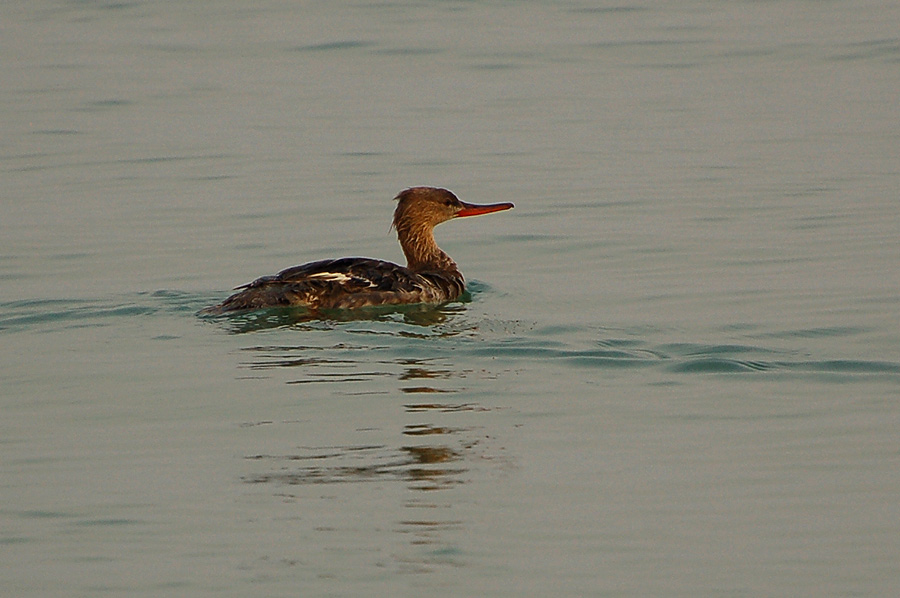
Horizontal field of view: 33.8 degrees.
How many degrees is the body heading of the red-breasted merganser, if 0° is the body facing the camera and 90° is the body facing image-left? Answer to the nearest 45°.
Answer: approximately 270°
